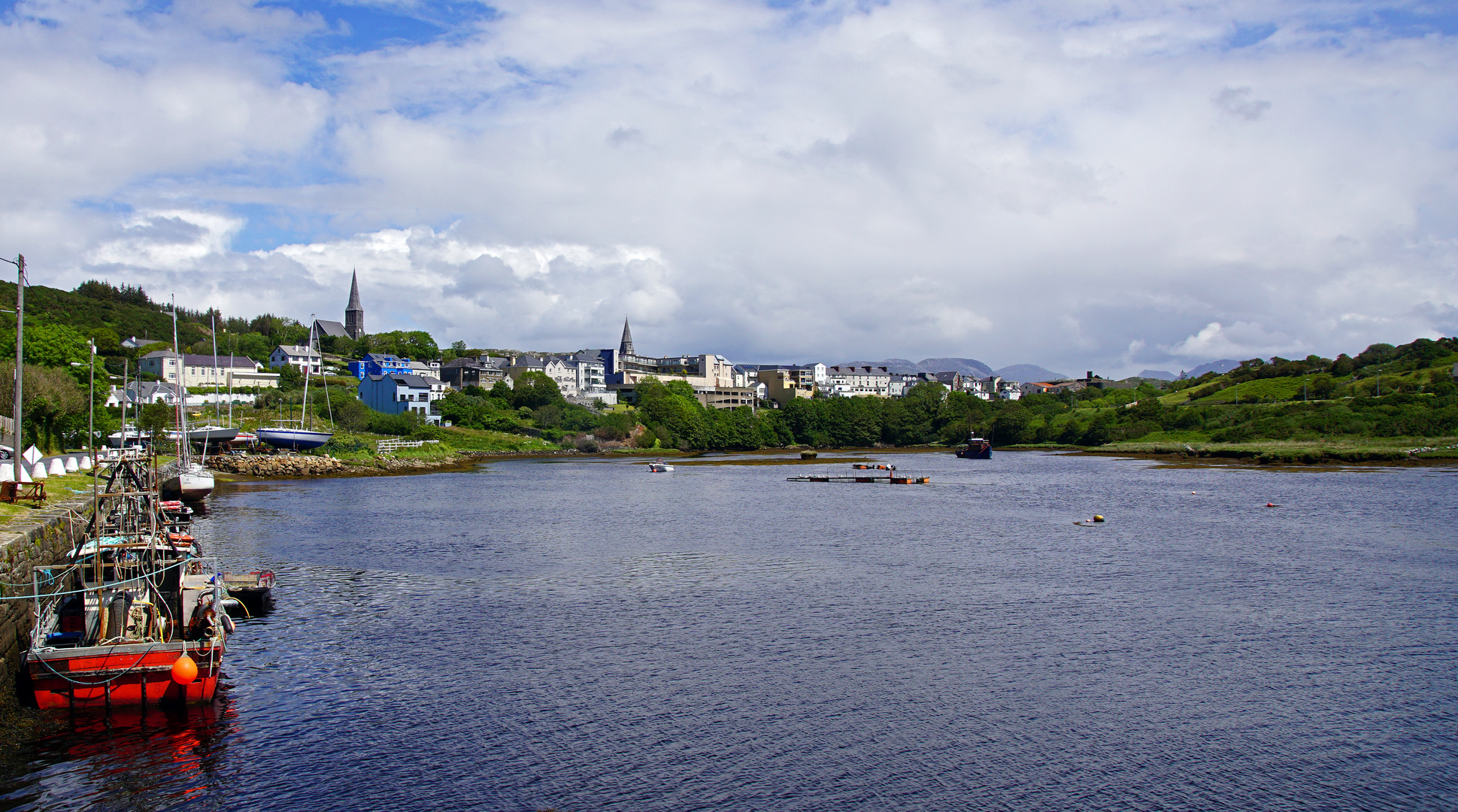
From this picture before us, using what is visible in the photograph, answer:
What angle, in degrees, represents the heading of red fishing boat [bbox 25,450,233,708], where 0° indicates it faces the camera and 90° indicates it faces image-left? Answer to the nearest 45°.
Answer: approximately 180°

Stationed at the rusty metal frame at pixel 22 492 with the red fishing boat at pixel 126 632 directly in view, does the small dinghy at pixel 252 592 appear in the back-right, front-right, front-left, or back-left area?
front-left

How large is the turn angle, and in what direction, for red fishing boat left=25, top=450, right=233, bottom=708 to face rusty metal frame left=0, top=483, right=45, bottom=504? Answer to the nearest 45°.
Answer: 0° — it already faces it

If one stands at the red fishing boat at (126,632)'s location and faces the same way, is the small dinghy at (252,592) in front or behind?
in front
